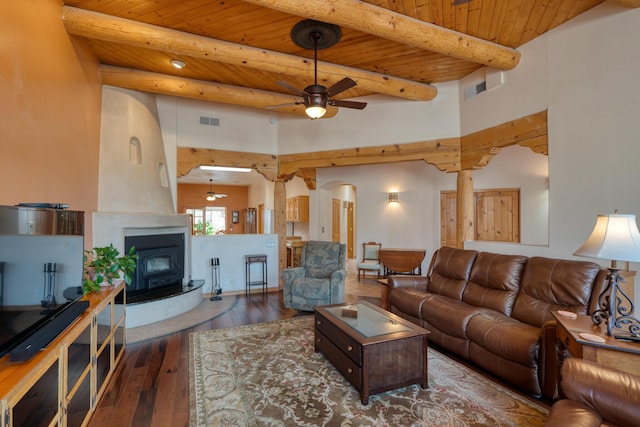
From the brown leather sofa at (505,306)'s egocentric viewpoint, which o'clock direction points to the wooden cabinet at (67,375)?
The wooden cabinet is roughly at 12 o'clock from the brown leather sofa.

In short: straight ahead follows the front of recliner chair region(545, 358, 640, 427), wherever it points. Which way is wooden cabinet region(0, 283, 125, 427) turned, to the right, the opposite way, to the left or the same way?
the opposite way

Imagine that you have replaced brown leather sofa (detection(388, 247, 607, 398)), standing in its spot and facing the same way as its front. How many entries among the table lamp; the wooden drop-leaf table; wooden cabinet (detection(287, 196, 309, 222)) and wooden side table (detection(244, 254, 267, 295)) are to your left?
1

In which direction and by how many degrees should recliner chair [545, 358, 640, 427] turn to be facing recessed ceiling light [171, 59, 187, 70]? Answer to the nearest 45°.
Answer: approximately 45° to its right

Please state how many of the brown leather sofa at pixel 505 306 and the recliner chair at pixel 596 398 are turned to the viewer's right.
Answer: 0

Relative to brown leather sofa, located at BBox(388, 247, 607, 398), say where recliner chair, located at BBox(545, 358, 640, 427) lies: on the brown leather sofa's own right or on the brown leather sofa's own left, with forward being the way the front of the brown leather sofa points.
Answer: on the brown leather sofa's own left

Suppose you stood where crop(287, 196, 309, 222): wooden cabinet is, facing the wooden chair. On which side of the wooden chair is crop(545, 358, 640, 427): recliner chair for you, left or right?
right

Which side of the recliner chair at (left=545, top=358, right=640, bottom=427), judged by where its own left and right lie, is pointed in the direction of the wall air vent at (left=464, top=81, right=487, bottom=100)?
right

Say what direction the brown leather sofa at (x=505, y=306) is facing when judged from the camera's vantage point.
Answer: facing the viewer and to the left of the viewer

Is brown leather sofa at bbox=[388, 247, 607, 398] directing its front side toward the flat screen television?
yes

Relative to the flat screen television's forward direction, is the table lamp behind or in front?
in front

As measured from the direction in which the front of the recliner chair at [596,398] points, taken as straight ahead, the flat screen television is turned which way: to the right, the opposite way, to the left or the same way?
the opposite way

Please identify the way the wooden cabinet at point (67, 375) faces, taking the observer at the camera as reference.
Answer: facing the viewer and to the right of the viewer

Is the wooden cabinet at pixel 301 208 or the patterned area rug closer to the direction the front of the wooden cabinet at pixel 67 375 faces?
the patterned area rug

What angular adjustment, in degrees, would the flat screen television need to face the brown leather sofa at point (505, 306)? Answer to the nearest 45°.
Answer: approximately 45° to its left

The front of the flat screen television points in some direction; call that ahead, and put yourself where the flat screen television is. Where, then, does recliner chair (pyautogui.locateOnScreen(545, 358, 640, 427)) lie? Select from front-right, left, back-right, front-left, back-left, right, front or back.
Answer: front
